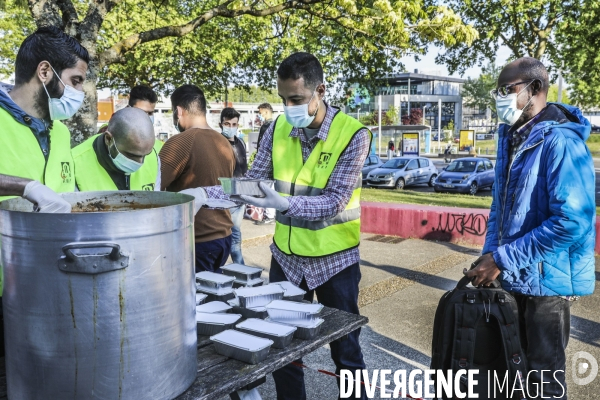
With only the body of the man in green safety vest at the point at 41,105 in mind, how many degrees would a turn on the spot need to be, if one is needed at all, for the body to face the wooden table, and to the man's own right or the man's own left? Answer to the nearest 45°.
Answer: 0° — they already face it

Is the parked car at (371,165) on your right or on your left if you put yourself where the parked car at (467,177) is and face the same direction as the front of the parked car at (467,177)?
on your right

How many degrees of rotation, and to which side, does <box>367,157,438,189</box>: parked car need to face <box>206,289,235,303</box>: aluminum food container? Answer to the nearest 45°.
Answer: approximately 45° to its left

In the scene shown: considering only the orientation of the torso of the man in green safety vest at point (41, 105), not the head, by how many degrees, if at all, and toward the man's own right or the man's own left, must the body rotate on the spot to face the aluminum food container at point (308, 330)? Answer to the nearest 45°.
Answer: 0° — they already face it

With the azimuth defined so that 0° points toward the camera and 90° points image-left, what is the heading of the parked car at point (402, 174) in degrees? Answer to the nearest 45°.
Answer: approximately 45°

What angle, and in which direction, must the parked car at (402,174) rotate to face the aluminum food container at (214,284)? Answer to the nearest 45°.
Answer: approximately 45° to its left

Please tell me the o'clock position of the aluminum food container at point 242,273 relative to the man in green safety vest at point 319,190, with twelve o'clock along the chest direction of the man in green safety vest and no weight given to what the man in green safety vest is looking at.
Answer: The aluminum food container is roughly at 12 o'clock from the man in green safety vest.

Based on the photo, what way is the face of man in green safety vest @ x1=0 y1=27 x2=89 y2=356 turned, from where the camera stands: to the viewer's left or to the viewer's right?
to the viewer's right
